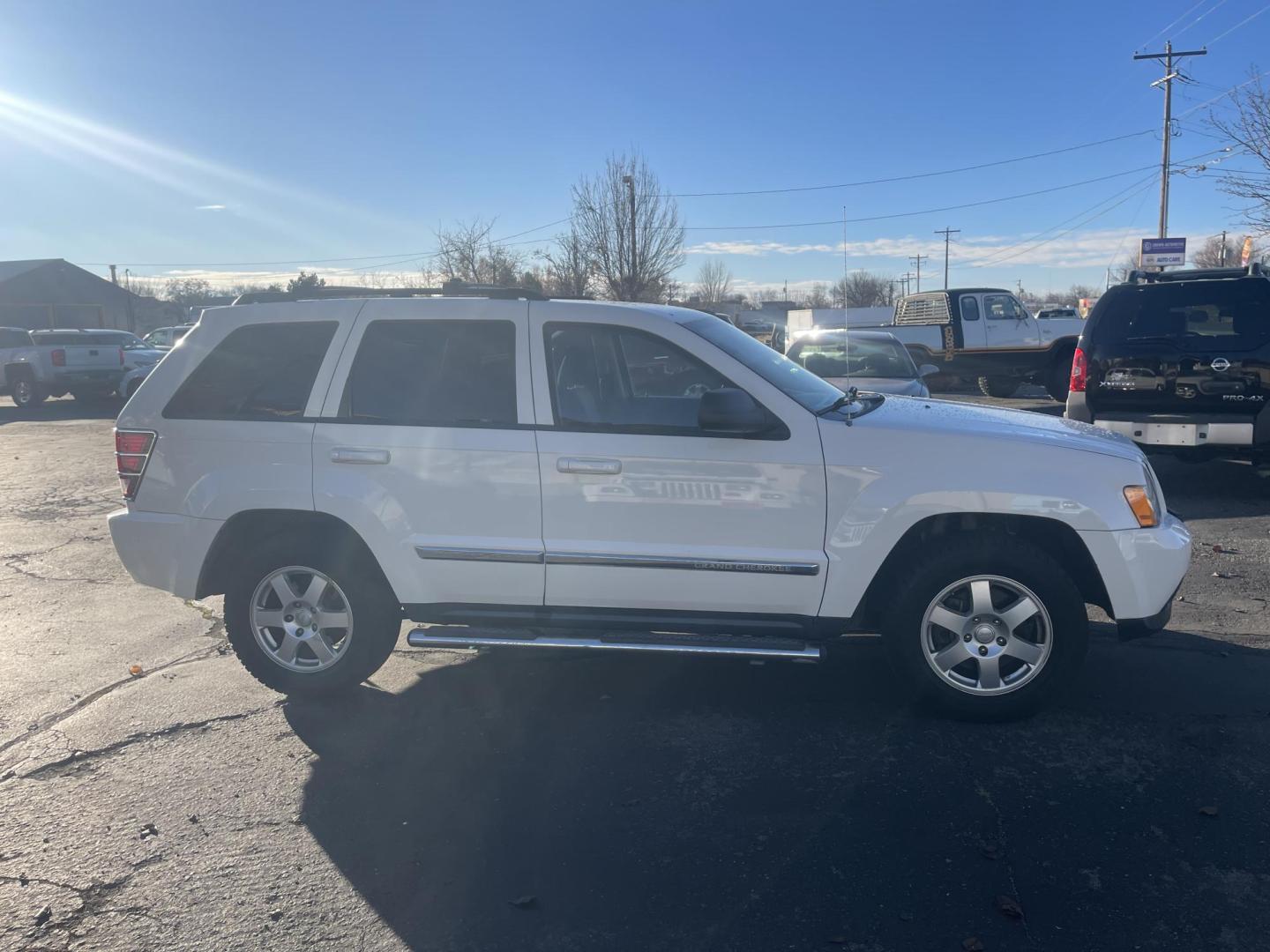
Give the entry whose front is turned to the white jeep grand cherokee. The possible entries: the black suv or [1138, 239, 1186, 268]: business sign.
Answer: the business sign

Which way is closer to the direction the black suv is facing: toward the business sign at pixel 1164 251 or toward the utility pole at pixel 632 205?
the business sign

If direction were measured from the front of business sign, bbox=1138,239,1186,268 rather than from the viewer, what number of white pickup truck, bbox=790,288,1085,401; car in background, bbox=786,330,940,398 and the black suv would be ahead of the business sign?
3

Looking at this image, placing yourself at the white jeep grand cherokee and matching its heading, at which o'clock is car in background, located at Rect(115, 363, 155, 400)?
The car in background is roughly at 8 o'clock from the white jeep grand cherokee.

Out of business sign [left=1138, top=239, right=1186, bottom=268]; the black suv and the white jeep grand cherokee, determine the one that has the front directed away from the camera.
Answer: the black suv

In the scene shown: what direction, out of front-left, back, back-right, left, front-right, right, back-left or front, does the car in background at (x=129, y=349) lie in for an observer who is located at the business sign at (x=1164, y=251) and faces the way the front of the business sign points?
front-right

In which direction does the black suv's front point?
away from the camera

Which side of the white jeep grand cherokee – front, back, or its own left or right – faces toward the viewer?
right

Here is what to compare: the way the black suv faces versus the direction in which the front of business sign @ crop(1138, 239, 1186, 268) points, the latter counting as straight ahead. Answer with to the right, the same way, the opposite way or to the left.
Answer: the opposite way

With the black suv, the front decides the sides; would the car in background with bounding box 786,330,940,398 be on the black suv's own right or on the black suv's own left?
on the black suv's own left

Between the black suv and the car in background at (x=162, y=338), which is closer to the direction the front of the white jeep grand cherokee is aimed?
the black suv

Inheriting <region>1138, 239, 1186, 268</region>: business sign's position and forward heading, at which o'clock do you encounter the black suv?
The black suv is roughly at 12 o'clock from the business sign.

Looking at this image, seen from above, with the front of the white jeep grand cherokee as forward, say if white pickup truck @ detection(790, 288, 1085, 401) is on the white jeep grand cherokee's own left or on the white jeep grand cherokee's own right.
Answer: on the white jeep grand cherokee's own left
